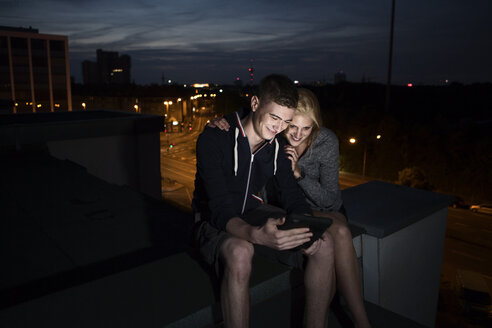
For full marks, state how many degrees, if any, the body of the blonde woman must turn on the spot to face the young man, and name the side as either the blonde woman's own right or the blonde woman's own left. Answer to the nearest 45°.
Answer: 0° — they already face them

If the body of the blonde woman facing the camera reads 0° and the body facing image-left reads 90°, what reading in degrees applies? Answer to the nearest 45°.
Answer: approximately 45°

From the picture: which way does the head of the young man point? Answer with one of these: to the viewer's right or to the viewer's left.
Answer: to the viewer's right

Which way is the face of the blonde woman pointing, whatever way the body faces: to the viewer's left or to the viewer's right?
to the viewer's left
